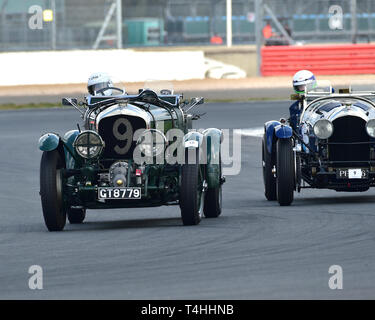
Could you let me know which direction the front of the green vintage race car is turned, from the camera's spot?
facing the viewer

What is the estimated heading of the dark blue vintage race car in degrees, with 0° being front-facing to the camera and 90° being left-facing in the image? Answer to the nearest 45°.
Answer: approximately 0°

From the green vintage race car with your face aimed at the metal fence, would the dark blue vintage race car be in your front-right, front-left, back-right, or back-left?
front-right

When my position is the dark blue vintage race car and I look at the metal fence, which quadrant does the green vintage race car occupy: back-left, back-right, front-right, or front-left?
back-left

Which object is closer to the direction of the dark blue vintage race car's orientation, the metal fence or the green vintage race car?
the green vintage race car

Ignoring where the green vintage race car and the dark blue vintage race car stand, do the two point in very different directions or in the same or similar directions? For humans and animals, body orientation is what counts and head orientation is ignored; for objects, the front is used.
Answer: same or similar directions

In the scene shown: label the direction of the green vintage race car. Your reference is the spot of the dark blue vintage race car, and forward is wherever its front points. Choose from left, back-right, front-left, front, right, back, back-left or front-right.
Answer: front-right

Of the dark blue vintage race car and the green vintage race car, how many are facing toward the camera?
2

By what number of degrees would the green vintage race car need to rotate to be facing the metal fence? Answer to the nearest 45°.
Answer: approximately 180°
